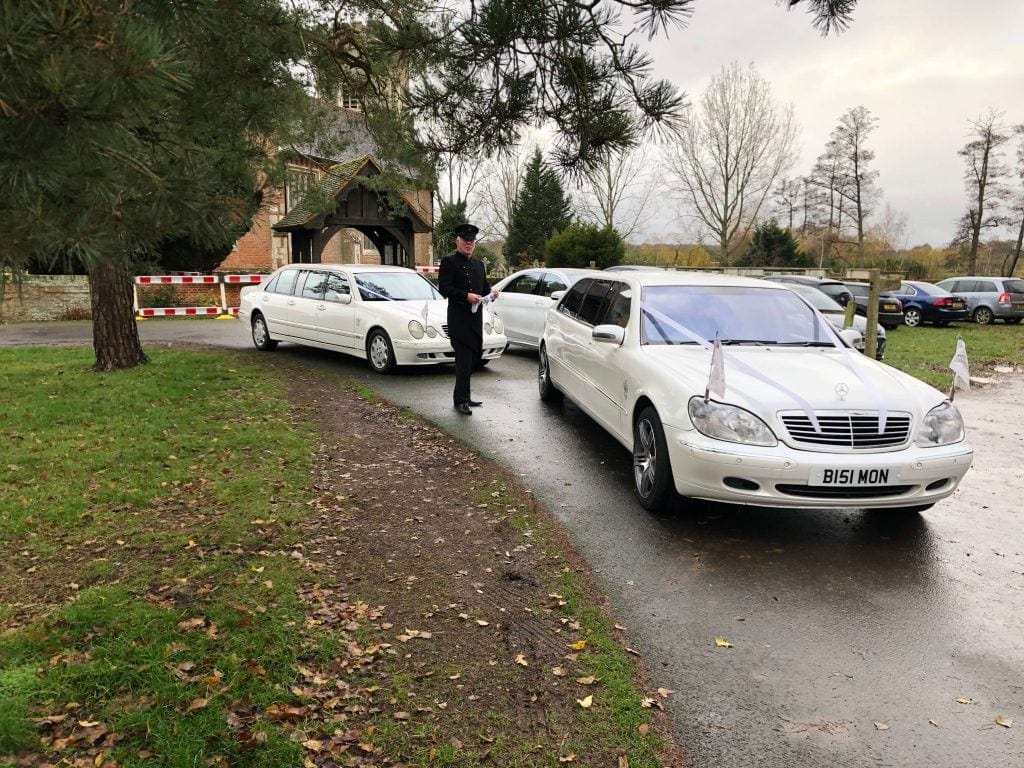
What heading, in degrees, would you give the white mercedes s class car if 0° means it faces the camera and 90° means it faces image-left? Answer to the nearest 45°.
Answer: approximately 315°

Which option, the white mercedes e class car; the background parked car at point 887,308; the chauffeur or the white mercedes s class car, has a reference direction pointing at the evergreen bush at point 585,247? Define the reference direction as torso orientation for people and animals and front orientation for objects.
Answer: the background parked car

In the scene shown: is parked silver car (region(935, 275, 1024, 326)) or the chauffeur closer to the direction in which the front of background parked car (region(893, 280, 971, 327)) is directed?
the parked silver car

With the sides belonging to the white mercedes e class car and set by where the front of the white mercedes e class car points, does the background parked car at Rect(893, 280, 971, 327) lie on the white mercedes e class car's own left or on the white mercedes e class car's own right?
on the white mercedes e class car's own left

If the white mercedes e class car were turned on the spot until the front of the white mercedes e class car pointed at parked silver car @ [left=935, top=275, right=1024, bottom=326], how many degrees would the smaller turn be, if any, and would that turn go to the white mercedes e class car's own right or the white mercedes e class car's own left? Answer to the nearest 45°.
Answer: approximately 90° to the white mercedes e class car's own left

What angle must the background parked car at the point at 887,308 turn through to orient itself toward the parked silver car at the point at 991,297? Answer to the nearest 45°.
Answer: approximately 90° to its right

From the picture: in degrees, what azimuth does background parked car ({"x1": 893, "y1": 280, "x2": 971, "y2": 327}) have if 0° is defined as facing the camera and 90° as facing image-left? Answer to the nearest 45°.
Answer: approximately 135°

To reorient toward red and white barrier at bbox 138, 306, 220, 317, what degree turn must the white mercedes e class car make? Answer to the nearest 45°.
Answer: approximately 180°

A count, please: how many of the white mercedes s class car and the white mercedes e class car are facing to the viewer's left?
0

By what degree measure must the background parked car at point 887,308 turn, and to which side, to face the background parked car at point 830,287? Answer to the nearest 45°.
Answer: approximately 90° to its left

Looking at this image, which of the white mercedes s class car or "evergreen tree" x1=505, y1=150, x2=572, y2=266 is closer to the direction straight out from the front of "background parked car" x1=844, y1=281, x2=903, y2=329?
the evergreen tree

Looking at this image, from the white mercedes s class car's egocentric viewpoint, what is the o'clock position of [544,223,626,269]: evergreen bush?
The evergreen bush is roughly at 7 o'clock from the white mercedes s class car.
